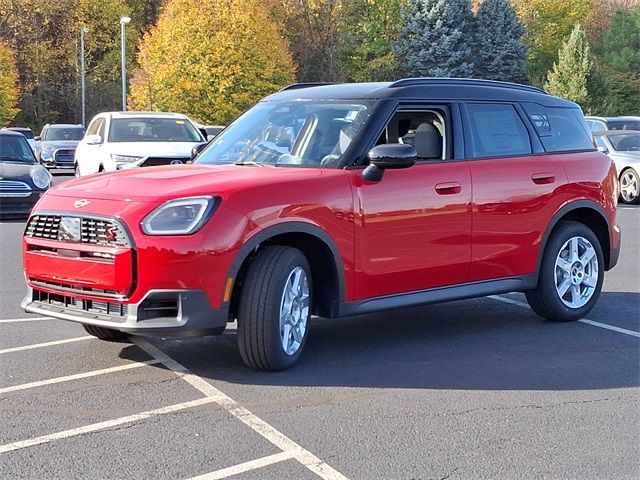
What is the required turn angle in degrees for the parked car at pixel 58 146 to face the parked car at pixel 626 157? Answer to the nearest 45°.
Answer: approximately 45° to its left

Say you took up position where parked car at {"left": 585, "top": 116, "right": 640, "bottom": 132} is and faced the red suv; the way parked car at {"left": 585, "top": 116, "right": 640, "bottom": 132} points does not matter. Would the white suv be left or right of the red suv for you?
right

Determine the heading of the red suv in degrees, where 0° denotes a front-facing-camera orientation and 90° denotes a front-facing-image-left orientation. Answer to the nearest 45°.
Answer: approximately 45°

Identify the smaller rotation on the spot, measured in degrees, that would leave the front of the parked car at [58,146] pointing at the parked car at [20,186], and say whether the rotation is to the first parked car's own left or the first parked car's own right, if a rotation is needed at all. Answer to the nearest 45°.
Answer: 0° — it already faces it

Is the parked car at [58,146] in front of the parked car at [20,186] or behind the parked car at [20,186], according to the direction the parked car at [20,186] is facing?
behind

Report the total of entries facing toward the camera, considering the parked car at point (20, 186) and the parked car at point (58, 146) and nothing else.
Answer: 2

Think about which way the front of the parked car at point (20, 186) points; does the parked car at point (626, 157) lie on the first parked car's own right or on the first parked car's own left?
on the first parked car's own left

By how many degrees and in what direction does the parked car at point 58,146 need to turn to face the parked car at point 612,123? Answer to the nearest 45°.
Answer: approximately 45° to its left

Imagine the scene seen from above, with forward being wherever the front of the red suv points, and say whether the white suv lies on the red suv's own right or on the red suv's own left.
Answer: on the red suv's own right
